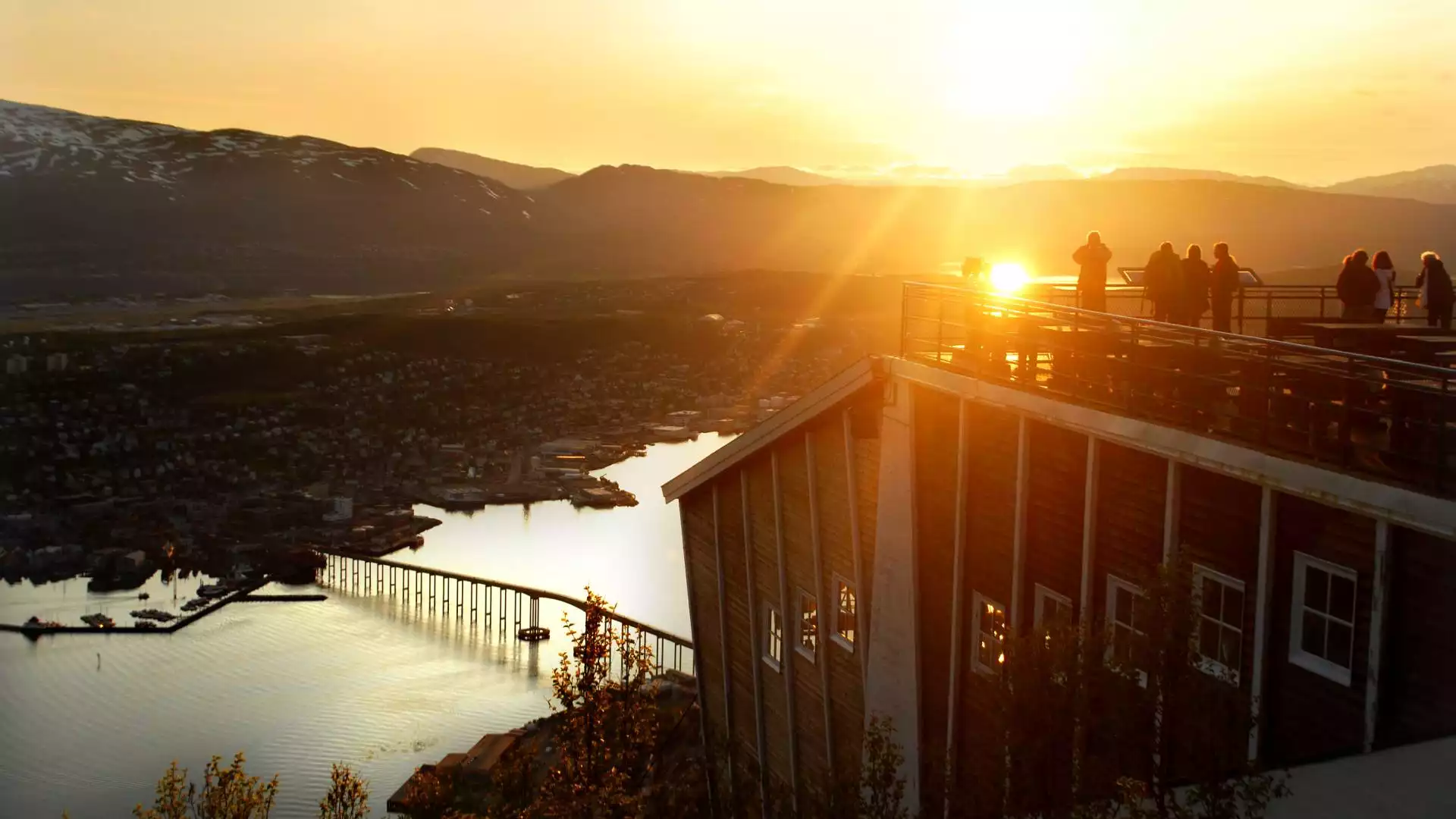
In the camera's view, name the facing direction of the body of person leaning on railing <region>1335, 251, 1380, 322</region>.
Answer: away from the camera

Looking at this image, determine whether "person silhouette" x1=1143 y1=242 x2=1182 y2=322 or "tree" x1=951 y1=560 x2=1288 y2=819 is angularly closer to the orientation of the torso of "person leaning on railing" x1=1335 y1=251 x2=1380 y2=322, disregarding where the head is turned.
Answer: the person silhouette

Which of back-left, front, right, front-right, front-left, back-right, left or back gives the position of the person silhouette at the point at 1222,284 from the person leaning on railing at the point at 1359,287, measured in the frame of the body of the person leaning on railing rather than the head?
left

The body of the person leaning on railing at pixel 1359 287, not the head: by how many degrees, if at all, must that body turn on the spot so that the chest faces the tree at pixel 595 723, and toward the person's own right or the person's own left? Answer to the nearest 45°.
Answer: approximately 90° to the person's own left

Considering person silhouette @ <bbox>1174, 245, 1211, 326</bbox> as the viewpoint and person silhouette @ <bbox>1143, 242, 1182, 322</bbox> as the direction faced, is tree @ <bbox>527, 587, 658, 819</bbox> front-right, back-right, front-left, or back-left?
front-left

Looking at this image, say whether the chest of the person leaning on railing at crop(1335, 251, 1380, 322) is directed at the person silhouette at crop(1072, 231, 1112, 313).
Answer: no

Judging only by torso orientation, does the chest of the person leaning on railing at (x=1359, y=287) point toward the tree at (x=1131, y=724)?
no

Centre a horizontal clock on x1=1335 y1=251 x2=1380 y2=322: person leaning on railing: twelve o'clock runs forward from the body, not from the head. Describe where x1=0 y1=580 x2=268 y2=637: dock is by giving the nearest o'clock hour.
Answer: The dock is roughly at 10 o'clock from the person leaning on railing.

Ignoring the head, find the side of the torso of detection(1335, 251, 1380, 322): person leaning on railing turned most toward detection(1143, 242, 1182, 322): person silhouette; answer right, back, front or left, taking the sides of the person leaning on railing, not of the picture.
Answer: left

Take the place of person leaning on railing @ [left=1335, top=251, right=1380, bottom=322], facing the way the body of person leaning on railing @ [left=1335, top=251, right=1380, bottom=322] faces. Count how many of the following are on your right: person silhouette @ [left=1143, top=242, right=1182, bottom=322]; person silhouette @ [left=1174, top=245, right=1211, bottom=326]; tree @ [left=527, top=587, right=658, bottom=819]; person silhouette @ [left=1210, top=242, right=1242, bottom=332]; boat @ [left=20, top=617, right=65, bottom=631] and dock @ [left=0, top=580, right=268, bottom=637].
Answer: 0

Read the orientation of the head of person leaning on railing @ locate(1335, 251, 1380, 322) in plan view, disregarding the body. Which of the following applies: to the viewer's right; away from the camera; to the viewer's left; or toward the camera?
away from the camera

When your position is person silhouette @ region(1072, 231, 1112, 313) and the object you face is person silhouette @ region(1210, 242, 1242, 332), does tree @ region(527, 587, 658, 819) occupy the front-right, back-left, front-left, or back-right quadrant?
back-right

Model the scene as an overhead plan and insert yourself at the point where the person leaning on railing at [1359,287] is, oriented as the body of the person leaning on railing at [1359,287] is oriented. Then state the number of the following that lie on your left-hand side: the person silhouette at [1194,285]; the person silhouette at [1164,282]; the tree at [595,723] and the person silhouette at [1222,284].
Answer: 4
